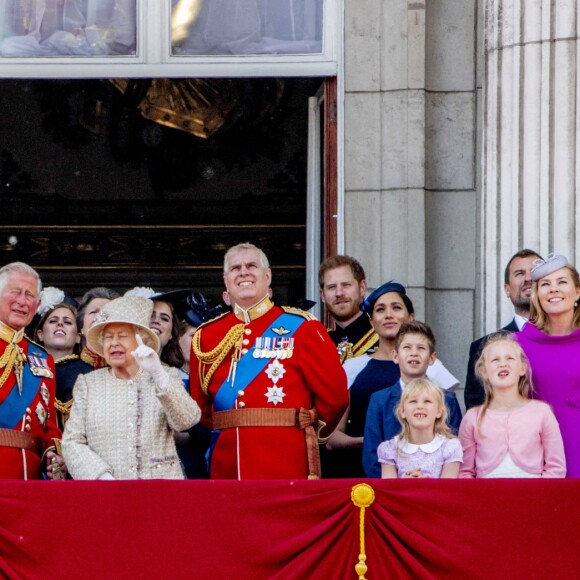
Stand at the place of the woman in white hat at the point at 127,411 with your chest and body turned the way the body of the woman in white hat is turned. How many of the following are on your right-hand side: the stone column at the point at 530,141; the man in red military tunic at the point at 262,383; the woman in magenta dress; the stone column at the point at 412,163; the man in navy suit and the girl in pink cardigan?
0

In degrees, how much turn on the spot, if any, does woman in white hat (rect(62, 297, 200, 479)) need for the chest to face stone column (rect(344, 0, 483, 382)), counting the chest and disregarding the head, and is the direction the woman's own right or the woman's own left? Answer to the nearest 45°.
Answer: approximately 135° to the woman's own left

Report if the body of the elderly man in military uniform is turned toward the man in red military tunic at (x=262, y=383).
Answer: no

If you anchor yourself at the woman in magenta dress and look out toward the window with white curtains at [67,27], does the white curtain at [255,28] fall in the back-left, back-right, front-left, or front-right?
front-right

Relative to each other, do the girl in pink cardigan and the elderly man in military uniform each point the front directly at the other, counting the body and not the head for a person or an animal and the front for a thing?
no

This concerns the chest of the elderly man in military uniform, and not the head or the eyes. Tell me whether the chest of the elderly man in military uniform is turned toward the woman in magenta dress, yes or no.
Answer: no

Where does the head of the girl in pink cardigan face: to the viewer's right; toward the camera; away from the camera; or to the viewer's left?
toward the camera

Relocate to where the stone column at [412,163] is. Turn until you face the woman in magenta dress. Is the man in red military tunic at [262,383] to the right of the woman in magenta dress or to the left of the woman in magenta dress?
right

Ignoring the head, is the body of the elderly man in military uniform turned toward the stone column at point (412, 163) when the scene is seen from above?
no

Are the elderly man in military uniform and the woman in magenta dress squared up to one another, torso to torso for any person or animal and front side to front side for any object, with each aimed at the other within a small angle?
no

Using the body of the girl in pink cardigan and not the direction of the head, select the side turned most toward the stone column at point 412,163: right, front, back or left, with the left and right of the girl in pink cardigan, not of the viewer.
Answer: back

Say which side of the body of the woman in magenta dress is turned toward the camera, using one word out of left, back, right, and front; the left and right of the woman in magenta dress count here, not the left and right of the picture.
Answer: front

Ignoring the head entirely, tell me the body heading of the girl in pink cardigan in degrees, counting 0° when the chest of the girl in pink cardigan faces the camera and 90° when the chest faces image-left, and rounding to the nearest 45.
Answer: approximately 0°

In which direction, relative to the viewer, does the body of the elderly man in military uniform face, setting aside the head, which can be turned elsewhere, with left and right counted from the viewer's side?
facing the viewer

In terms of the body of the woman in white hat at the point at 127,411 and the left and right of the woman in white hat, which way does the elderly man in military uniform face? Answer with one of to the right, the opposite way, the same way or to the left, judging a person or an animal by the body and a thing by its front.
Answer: the same way

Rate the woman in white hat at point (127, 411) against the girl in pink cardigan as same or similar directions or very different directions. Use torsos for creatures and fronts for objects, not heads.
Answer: same or similar directions
